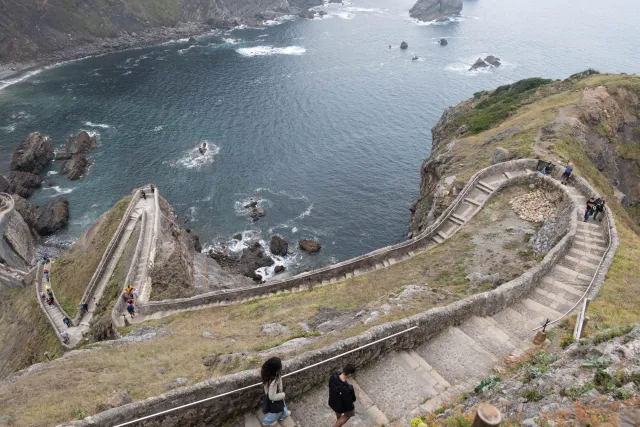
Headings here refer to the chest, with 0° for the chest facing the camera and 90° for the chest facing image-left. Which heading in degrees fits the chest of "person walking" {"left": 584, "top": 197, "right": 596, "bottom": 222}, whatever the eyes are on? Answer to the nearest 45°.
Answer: approximately 0°

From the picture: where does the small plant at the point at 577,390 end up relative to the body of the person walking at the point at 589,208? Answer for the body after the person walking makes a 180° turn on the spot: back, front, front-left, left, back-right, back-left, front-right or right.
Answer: back

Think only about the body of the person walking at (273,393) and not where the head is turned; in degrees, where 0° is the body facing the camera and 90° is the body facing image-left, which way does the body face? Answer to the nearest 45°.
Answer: approximately 225°

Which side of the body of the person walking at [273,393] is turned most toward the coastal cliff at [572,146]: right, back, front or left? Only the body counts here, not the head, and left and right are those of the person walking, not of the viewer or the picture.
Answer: front

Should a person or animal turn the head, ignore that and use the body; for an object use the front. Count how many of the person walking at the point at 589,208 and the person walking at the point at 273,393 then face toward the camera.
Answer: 1

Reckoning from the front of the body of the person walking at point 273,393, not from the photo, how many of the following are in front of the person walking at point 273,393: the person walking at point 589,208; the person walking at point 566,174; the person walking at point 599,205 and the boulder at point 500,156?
4

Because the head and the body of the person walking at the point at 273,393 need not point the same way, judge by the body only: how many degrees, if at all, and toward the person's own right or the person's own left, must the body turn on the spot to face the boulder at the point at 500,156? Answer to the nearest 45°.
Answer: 0° — they already face it

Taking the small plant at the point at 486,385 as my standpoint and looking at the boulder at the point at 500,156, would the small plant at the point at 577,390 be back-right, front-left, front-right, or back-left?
back-right

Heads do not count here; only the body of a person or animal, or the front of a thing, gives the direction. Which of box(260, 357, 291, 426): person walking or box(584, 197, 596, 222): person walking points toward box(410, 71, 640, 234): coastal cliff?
box(260, 357, 291, 426): person walking

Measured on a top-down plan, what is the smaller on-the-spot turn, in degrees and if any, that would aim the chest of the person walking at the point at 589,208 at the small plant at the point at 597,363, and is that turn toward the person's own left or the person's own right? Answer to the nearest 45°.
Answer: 0° — they already face it

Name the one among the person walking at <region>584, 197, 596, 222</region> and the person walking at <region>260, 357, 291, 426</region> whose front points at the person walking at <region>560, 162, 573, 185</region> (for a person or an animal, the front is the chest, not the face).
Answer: the person walking at <region>260, 357, 291, 426</region>

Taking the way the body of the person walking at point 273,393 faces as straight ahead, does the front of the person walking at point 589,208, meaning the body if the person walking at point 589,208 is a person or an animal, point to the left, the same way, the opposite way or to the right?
the opposite way
